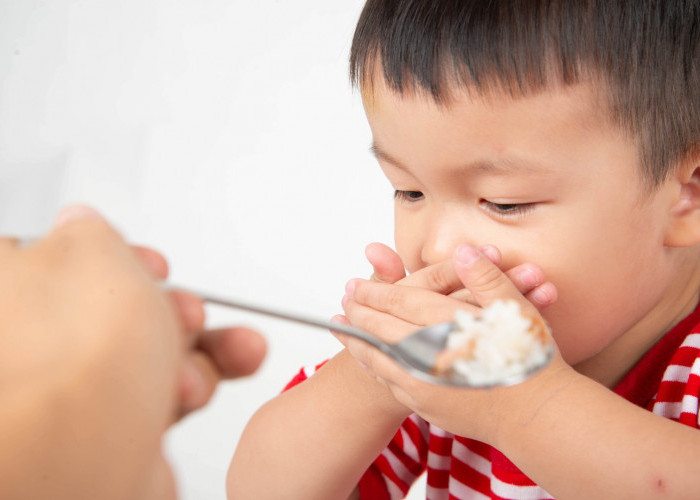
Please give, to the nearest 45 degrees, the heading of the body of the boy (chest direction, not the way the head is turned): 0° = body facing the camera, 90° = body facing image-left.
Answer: approximately 45°
